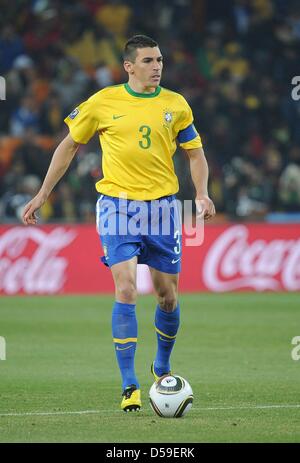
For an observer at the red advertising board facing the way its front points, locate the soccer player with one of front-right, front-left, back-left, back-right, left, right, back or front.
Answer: front

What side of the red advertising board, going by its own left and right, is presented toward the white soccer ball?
front

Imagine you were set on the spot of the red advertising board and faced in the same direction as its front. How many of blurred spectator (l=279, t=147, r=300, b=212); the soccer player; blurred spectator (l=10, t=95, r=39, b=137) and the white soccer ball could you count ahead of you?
2

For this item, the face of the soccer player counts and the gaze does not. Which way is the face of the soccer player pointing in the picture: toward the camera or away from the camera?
toward the camera

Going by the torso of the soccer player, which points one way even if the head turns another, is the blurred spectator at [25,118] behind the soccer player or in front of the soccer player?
behind

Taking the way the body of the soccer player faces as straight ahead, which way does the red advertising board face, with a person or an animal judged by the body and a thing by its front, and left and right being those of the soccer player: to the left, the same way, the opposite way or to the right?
the same way

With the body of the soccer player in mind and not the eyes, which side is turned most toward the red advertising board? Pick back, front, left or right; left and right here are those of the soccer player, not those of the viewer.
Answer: back

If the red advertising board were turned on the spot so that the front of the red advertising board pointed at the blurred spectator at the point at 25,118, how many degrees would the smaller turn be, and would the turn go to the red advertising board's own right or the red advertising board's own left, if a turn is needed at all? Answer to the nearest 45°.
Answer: approximately 135° to the red advertising board's own right

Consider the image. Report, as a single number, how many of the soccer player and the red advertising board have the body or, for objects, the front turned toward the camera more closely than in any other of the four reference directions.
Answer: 2

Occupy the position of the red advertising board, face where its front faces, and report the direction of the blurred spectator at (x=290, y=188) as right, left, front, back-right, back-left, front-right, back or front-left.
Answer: back-left

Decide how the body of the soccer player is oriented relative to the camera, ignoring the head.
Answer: toward the camera

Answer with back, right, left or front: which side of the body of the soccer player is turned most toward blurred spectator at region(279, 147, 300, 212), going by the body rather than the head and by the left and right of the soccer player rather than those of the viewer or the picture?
back

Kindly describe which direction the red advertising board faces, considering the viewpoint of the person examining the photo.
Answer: facing the viewer
